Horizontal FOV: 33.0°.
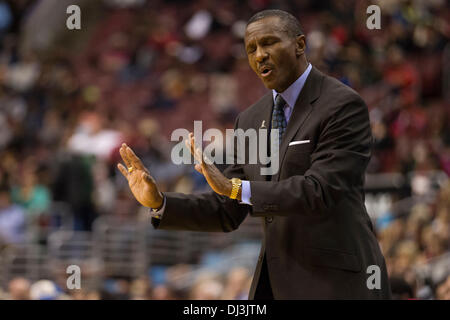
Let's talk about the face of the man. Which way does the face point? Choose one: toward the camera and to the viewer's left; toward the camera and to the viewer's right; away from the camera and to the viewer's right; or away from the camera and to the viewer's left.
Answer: toward the camera and to the viewer's left

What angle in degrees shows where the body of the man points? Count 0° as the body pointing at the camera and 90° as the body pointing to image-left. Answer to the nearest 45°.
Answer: approximately 45°
